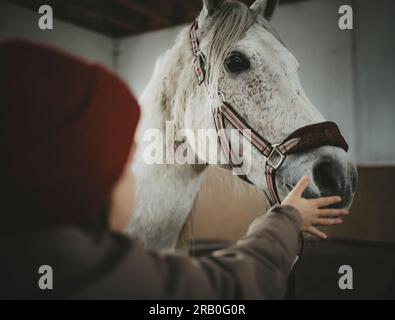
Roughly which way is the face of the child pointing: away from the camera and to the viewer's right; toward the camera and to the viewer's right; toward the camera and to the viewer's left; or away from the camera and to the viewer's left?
away from the camera and to the viewer's right

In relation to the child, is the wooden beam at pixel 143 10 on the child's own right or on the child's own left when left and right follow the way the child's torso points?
on the child's own left

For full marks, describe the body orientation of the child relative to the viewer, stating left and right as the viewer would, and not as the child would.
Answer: facing away from the viewer and to the right of the viewer
